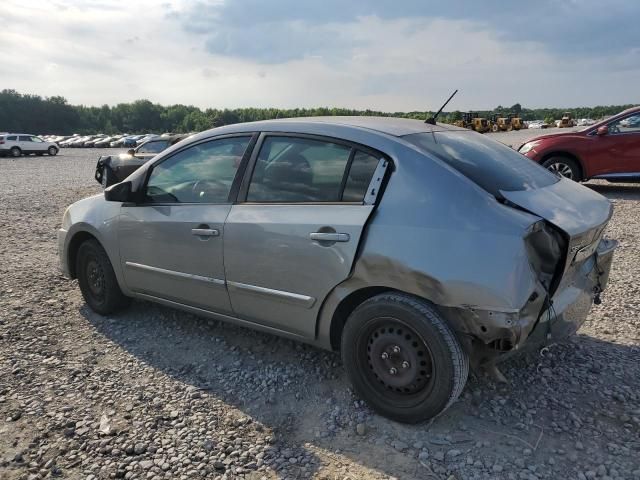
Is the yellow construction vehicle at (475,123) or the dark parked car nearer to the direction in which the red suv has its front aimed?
the dark parked car

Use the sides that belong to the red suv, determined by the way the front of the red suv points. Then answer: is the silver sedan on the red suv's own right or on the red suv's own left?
on the red suv's own left

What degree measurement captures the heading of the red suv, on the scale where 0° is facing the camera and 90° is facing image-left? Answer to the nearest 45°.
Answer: approximately 90°

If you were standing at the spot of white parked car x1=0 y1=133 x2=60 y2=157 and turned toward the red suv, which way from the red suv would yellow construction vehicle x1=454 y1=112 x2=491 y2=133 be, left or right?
left

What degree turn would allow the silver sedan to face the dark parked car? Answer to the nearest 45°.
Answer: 0° — it already faces it

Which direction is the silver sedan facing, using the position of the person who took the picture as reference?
facing away from the viewer and to the left of the viewer

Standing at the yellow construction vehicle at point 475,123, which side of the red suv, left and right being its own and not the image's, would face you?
right

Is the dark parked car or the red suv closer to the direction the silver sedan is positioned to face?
the dark parked car
